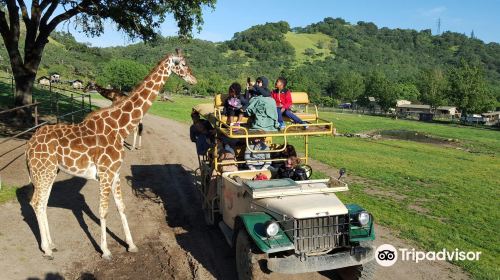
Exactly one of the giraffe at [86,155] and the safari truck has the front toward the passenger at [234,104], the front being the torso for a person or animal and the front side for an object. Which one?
the giraffe

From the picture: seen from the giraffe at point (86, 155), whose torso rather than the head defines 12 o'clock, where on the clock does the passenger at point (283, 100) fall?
The passenger is roughly at 12 o'clock from the giraffe.

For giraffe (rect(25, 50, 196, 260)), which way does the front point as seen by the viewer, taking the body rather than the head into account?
to the viewer's right

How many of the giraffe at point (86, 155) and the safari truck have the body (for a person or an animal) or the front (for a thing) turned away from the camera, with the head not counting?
0

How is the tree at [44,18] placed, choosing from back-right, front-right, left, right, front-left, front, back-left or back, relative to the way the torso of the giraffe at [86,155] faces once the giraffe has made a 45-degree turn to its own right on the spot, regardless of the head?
back-left

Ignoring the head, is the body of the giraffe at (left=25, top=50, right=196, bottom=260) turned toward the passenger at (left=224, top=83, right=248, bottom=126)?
yes

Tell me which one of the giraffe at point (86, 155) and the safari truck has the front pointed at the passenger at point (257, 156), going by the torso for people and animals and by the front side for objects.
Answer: the giraffe

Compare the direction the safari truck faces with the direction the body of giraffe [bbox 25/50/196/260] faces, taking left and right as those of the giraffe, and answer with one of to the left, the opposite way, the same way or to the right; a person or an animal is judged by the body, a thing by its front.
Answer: to the right

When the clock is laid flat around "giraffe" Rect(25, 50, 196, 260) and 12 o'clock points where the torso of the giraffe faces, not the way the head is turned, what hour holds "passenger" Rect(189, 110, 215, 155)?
The passenger is roughly at 11 o'clock from the giraffe.

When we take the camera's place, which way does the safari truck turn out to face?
facing the viewer and to the right of the viewer
